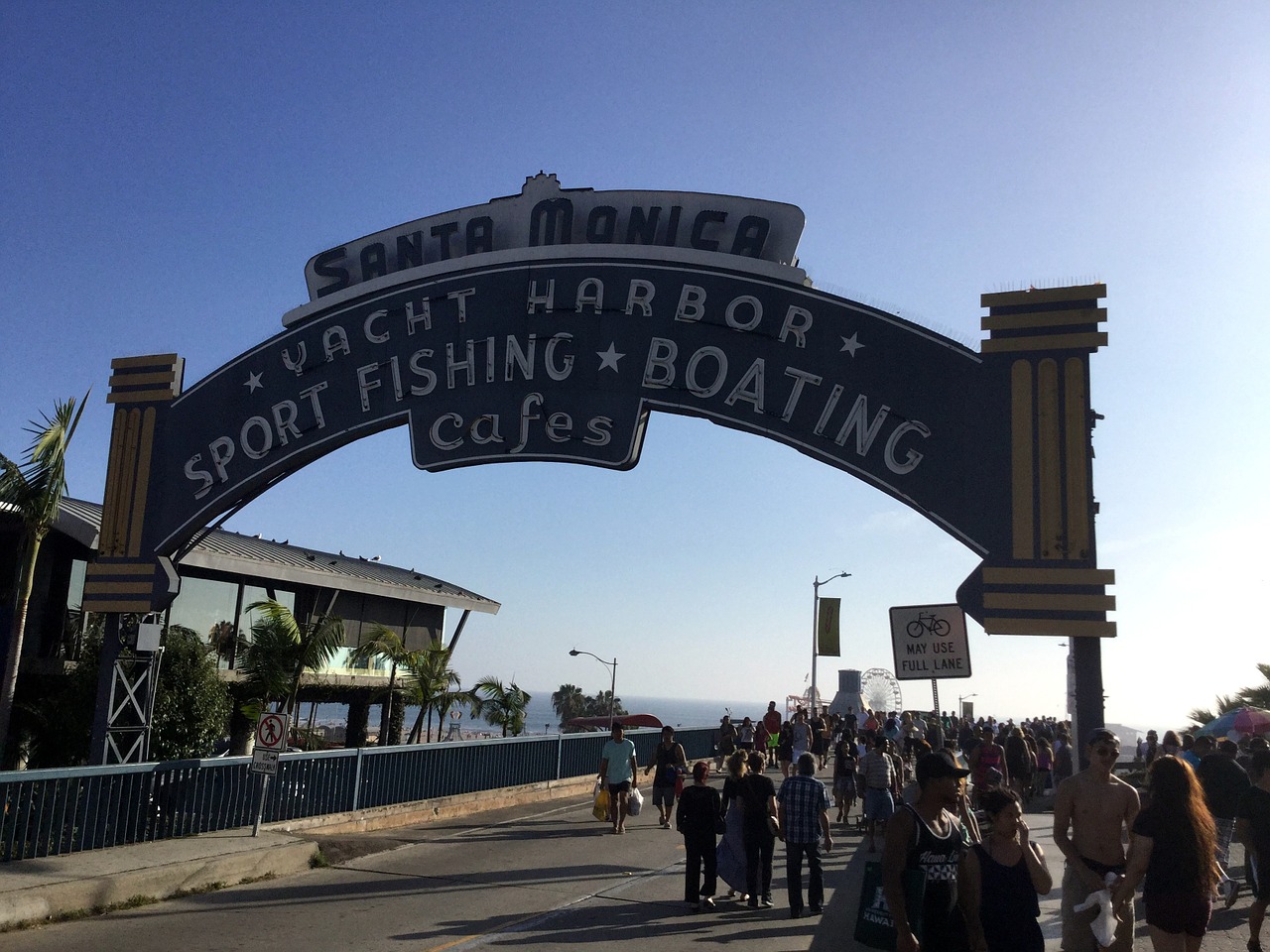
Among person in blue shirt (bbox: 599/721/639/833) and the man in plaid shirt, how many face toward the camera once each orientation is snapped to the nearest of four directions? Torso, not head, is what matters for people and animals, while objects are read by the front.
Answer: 1

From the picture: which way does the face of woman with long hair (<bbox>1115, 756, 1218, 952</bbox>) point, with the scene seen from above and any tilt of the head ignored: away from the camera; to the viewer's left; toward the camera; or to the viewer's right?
away from the camera

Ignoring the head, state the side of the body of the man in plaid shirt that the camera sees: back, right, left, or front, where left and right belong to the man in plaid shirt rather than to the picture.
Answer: back

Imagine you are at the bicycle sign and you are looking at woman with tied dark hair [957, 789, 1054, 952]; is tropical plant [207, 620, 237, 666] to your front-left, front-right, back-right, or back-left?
back-right

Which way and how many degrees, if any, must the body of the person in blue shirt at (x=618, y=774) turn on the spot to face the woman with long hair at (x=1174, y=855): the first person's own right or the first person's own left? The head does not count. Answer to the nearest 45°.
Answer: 0° — they already face them

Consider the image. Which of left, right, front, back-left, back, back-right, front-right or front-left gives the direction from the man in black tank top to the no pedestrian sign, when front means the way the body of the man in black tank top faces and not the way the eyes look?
back

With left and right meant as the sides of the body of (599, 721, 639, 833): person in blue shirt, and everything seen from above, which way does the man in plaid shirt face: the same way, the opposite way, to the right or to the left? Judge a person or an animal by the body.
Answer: the opposite way

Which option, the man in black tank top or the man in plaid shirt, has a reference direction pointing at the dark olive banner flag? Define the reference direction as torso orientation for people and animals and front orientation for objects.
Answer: the man in plaid shirt

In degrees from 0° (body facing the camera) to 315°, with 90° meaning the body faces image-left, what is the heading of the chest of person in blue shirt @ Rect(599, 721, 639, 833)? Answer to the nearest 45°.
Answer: approximately 0°

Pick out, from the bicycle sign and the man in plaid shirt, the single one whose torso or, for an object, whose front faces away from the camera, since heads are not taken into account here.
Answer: the man in plaid shirt

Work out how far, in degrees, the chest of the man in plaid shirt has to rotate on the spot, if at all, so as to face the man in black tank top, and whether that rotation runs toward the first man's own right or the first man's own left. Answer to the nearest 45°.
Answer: approximately 180°
